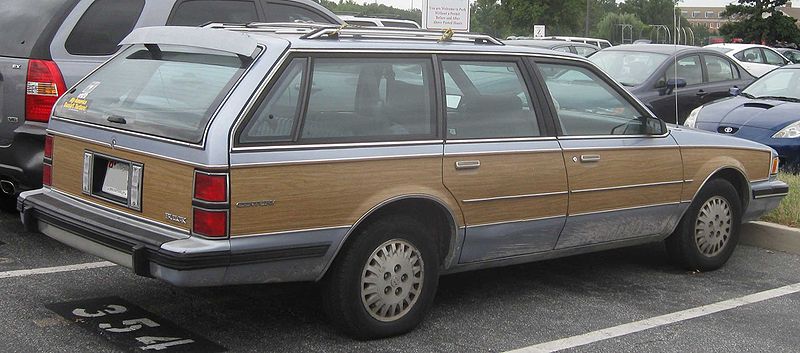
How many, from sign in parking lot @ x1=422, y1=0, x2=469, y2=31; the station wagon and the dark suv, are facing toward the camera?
1

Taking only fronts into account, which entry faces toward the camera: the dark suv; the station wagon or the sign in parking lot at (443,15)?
the sign in parking lot

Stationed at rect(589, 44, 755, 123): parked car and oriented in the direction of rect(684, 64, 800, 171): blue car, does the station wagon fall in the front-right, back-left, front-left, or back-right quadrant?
front-right

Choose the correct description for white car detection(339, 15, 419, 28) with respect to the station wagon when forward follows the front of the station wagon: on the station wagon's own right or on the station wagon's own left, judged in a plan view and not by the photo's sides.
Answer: on the station wagon's own left

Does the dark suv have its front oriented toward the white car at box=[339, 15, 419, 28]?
yes

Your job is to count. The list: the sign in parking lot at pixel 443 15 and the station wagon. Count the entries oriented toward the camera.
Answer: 1

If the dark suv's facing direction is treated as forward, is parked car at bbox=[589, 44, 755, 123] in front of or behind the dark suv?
in front

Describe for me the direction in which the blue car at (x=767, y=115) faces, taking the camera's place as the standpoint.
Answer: facing the viewer and to the left of the viewer

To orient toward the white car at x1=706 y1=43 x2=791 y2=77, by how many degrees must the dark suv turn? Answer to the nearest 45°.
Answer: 0° — it already faces it

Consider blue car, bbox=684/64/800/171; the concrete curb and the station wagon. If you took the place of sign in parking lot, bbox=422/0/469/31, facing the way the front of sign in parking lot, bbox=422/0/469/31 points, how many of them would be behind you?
0

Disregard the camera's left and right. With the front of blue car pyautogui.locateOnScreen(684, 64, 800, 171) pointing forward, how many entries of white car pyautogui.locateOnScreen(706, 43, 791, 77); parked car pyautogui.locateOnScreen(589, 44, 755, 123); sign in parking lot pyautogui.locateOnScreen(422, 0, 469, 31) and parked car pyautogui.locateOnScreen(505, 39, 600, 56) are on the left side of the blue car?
0

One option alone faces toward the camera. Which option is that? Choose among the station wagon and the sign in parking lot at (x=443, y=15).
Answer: the sign in parking lot

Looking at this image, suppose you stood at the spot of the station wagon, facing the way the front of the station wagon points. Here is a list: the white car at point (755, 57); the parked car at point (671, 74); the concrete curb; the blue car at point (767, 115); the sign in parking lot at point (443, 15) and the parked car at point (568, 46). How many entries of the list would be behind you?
0

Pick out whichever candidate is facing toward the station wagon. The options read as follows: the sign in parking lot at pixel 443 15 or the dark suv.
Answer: the sign in parking lot

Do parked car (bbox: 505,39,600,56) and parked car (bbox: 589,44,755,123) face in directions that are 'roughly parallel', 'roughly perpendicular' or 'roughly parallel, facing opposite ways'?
roughly parallel

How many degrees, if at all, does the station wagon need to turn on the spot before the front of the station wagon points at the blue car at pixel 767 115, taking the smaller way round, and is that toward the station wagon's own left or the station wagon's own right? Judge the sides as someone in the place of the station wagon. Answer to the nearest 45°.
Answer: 0° — it already faces it

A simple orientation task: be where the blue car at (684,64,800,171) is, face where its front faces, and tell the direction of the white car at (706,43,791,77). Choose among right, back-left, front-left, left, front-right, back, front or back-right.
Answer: back-right

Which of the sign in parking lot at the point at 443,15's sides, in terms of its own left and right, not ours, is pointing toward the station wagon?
front

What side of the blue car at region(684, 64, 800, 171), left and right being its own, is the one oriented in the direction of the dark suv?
front

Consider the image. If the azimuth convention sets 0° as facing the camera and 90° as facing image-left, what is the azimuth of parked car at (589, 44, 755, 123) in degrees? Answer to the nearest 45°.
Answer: approximately 45°

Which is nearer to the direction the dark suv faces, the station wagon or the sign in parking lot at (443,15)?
the sign in parking lot
